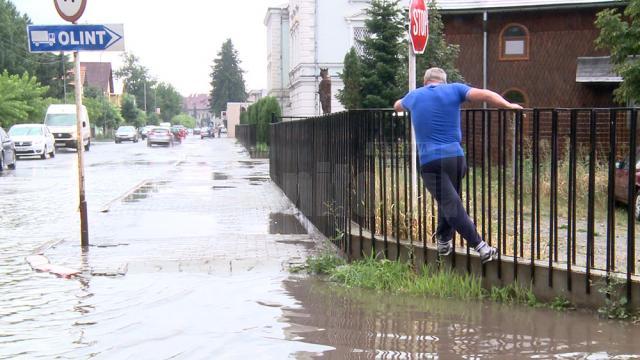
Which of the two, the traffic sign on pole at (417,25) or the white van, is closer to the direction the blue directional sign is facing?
the traffic sign on pole

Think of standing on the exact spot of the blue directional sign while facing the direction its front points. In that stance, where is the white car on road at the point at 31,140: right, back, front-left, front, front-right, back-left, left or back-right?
back

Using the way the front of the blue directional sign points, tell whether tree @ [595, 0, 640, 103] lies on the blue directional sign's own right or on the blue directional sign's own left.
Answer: on the blue directional sign's own left

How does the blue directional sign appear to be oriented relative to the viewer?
toward the camera

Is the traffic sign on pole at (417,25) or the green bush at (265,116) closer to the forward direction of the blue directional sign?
the traffic sign on pole

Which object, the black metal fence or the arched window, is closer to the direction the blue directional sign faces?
the black metal fence

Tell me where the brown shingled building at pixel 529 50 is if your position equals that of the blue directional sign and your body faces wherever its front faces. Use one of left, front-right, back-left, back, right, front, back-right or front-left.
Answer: back-left

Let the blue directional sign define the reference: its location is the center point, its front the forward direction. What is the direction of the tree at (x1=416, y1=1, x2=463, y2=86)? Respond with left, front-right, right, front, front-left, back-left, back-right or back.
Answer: back-left

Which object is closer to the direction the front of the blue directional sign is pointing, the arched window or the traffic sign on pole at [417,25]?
the traffic sign on pole

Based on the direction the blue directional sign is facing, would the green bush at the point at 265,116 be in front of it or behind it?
behind

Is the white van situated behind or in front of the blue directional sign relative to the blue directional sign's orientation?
behind
